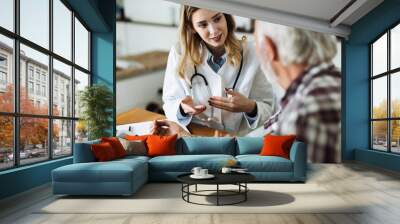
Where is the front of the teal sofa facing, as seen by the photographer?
facing the viewer

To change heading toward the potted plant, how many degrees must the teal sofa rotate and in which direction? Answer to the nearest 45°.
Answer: approximately 135° to its right
